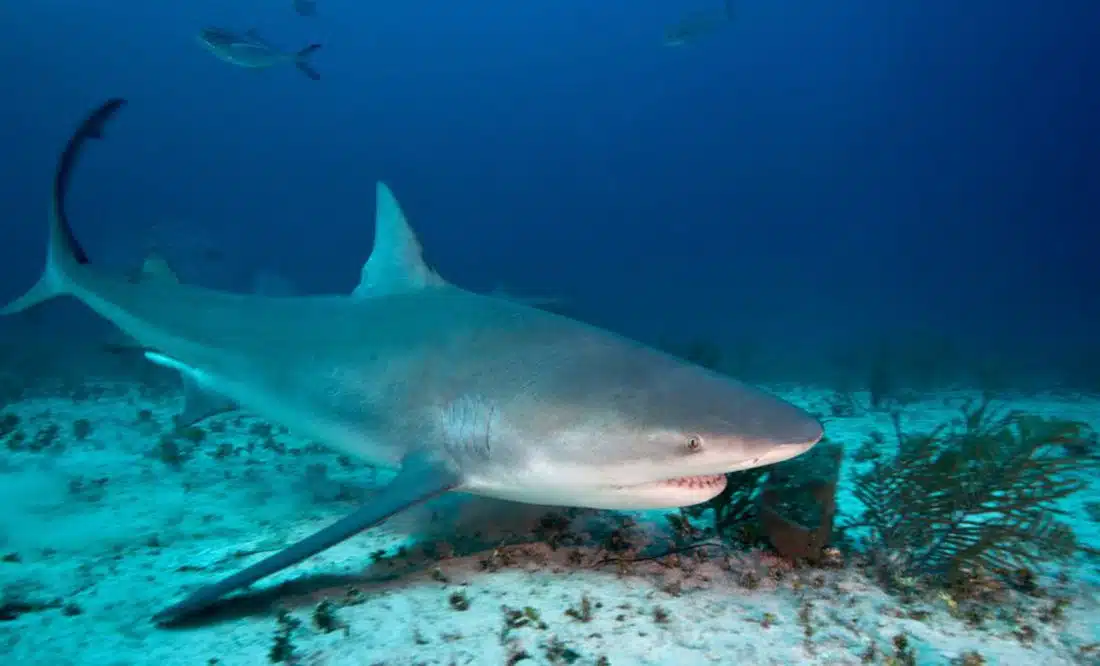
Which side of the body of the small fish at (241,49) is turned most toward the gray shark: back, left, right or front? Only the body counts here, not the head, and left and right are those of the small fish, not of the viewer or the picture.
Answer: left

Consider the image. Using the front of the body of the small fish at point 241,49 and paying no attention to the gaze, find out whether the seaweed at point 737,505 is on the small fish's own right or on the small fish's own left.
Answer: on the small fish's own left

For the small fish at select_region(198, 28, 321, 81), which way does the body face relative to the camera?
to the viewer's left

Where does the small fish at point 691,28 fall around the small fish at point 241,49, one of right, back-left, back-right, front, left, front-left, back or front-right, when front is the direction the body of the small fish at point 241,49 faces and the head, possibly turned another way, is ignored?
back
